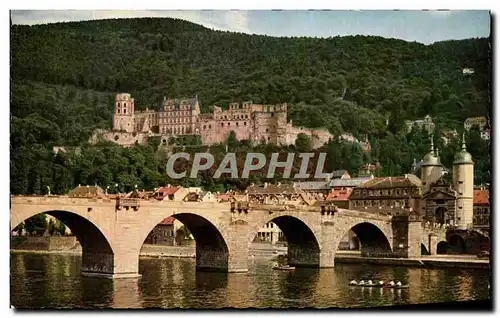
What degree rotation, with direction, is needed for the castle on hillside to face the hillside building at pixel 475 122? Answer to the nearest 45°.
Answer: approximately 45° to its left

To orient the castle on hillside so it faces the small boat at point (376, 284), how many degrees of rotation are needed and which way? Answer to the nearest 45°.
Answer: approximately 45° to its left

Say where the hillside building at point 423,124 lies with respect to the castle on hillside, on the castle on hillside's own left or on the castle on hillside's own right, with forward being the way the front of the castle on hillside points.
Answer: on the castle on hillside's own left

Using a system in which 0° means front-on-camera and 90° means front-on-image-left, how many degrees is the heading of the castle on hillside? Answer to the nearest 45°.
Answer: approximately 0°

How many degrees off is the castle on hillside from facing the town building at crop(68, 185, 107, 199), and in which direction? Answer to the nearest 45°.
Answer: approximately 45° to its right
